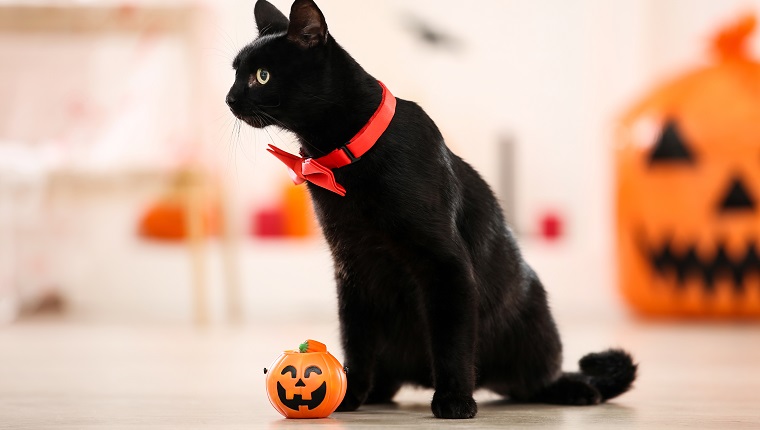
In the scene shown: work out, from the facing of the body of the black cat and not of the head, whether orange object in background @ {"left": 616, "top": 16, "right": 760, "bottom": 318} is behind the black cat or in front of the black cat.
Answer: behind

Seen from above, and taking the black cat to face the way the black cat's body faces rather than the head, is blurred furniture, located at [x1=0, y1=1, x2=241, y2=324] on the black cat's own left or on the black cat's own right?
on the black cat's own right

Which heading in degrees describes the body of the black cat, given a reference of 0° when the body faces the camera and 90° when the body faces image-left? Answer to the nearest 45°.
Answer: approximately 45°

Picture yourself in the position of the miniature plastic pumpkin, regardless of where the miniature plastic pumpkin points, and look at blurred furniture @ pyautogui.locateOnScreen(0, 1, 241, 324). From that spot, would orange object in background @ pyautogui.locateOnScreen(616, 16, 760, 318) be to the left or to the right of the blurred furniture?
right
